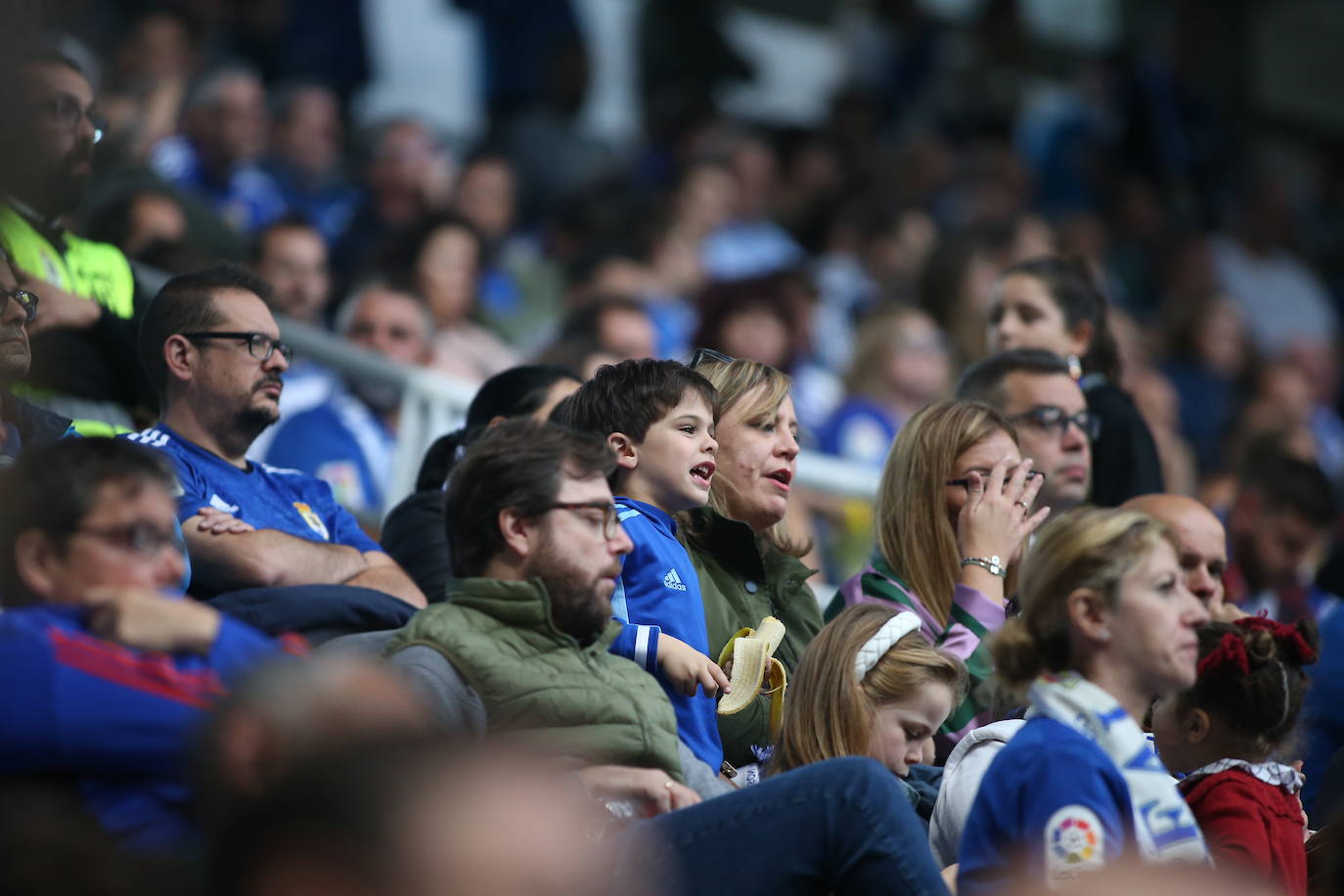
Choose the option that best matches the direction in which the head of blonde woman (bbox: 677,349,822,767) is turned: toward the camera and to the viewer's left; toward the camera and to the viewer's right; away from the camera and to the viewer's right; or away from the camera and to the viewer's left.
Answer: toward the camera and to the viewer's right

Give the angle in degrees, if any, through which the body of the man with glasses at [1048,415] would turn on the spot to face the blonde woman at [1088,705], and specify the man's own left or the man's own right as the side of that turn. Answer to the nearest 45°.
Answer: approximately 45° to the man's own right

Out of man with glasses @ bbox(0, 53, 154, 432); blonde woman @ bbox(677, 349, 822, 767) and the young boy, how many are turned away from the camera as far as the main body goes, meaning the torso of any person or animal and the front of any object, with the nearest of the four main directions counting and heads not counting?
0

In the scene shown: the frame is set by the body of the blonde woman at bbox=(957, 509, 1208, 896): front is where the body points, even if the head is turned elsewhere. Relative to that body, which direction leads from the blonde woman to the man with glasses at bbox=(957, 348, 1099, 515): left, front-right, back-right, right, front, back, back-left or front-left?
left

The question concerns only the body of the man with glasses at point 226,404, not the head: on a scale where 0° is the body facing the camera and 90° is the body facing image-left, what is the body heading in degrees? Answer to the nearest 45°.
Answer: approximately 315°

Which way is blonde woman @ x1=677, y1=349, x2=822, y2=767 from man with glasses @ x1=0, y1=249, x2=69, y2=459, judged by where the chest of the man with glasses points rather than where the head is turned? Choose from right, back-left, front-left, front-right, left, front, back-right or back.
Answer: front-left

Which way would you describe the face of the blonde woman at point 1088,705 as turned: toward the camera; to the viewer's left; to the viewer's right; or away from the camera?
to the viewer's right

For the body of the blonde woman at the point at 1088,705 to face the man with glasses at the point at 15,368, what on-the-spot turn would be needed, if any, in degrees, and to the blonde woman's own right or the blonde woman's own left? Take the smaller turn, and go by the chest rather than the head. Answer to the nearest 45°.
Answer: approximately 180°

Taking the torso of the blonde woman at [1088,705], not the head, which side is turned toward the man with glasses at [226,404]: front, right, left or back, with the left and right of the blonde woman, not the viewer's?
back

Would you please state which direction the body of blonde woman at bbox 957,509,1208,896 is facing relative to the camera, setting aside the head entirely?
to the viewer's right

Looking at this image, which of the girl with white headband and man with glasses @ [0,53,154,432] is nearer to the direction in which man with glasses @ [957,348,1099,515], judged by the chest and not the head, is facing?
the girl with white headband

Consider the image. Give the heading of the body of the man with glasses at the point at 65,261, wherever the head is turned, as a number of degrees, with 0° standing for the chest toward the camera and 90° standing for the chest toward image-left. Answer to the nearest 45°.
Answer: approximately 315°
